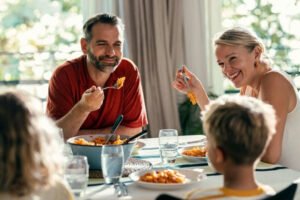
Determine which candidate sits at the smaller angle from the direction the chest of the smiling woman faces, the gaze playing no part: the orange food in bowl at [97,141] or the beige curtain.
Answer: the orange food in bowl

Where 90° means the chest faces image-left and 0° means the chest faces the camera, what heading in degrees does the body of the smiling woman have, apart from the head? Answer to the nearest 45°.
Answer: approximately 90°

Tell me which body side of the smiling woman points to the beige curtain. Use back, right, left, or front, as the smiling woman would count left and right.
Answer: right

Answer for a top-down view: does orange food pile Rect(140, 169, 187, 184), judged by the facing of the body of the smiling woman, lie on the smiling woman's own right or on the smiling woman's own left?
on the smiling woman's own left

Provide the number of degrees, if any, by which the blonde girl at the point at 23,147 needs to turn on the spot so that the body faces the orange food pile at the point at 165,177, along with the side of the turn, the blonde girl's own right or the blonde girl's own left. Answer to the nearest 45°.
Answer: approximately 45° to the blonde girl's own right
